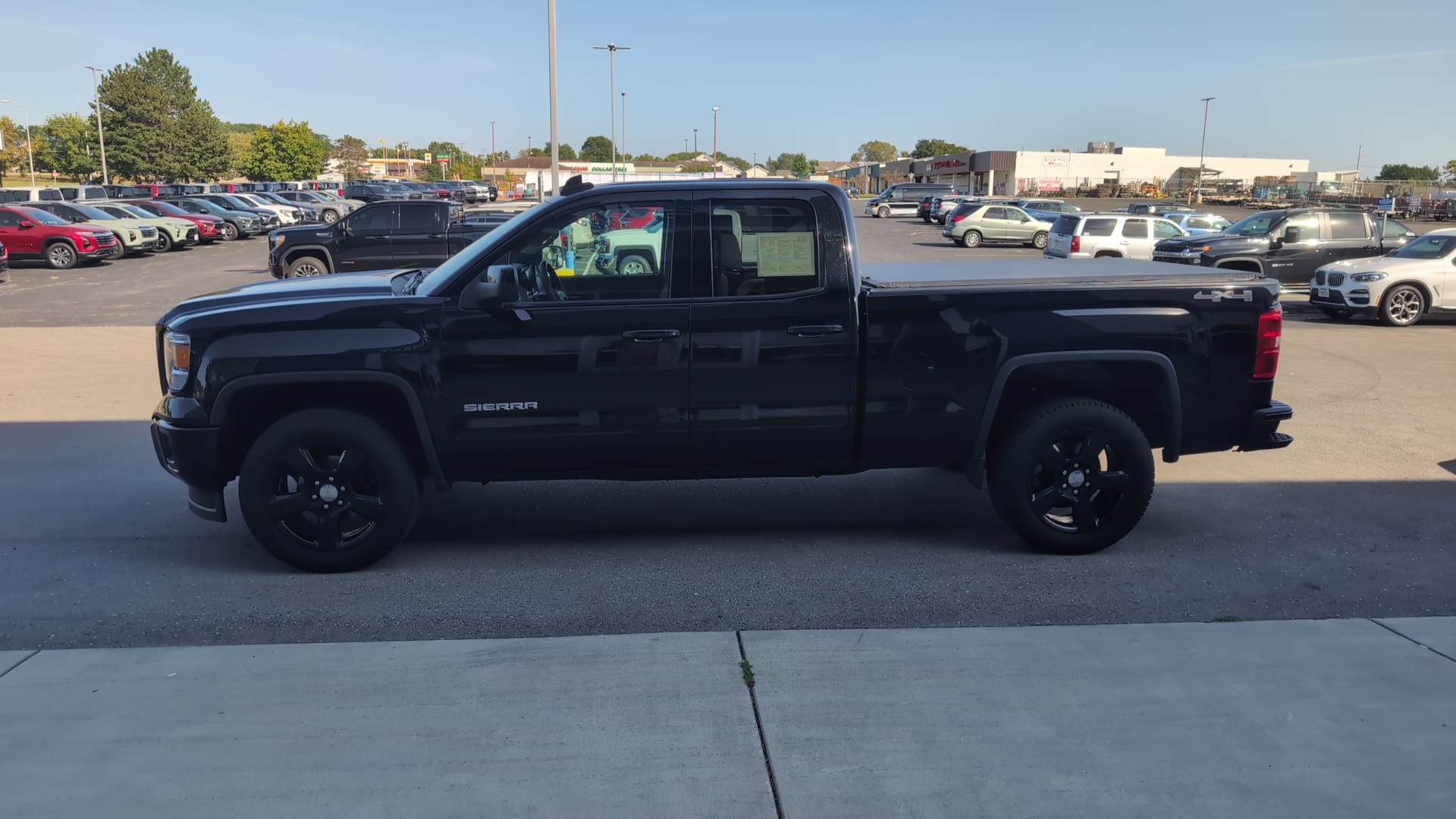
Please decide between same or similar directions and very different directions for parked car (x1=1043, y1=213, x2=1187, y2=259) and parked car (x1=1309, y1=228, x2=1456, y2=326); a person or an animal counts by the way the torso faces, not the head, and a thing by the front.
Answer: very different directions

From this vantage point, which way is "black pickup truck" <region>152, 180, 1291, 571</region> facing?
to the viewer's left

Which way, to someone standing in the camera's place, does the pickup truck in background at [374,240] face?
facing to the left of the viewer

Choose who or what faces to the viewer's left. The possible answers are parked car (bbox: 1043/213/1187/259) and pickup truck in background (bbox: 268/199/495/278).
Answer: the pickup truck in background

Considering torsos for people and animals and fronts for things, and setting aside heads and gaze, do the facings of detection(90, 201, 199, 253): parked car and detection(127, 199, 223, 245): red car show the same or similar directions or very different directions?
same or similar directions

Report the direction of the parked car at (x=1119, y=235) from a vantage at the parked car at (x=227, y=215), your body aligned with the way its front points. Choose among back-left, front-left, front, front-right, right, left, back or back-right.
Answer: front

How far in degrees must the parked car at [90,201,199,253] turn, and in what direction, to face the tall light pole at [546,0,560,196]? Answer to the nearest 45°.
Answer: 0° — it already faces it

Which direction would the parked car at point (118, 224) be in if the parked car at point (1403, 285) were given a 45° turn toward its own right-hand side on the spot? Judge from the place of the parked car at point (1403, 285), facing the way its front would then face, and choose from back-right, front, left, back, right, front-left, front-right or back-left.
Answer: front

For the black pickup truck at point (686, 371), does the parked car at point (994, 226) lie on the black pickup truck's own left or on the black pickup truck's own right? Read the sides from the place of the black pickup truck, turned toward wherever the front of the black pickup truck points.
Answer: on the black pickup truck's own right

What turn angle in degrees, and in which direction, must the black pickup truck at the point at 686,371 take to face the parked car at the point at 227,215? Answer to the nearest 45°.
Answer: approximately 45° to its right

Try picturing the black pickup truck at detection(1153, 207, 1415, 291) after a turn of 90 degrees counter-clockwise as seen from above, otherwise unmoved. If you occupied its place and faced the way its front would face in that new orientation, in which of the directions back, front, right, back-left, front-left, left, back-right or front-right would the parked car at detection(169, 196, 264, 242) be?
back-right

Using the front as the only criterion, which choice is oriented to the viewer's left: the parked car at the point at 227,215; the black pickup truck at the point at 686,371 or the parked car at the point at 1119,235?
the black pickup truck

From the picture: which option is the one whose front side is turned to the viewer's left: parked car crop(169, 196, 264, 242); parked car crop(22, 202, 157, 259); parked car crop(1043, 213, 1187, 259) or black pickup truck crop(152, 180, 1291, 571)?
the black pickup truck

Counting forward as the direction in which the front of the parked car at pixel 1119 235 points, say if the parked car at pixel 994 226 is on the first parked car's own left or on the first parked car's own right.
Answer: on the first parked car's own left

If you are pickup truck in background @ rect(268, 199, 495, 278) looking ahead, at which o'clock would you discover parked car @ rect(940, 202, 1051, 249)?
The parked car is roughly at 5 o'clock from the pickup truck in background.
